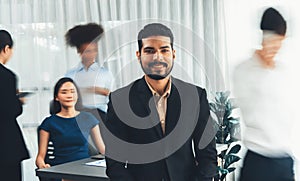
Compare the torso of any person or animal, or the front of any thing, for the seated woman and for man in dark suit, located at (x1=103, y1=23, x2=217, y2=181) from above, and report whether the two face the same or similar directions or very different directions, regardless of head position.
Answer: same or similar directions

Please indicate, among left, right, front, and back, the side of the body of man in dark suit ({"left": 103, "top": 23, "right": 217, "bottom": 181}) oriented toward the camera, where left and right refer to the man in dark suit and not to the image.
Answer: front

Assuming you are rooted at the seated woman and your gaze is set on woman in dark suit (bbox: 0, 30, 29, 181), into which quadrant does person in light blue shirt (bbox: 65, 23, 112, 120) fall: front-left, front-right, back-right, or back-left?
back-right

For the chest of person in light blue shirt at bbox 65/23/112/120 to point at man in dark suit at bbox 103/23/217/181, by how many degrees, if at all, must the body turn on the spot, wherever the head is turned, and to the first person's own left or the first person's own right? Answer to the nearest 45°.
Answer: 0° — they already face them

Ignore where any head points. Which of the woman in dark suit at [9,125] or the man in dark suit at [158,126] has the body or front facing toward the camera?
the man in dark suit at [158,126]

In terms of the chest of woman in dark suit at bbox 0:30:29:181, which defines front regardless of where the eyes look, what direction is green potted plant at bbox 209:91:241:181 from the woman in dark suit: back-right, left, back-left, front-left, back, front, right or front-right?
front-right

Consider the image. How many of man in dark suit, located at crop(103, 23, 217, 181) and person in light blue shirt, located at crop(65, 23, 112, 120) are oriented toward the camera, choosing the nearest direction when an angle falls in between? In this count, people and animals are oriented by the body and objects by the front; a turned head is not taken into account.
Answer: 2

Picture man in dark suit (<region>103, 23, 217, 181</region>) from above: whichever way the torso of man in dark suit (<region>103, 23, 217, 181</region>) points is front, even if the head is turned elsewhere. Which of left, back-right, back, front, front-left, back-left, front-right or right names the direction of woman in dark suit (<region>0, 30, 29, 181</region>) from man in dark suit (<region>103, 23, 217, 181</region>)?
back-right

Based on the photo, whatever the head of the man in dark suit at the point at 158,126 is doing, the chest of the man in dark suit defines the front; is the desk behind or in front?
behind

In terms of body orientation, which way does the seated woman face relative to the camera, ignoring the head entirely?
toward the camera

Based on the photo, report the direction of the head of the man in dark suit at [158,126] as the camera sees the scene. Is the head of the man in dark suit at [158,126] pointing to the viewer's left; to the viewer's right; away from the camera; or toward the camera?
toward the camera

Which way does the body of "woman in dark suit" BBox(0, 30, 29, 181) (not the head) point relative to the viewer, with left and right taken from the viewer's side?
facing away from the viewer and to the right of the viewer
